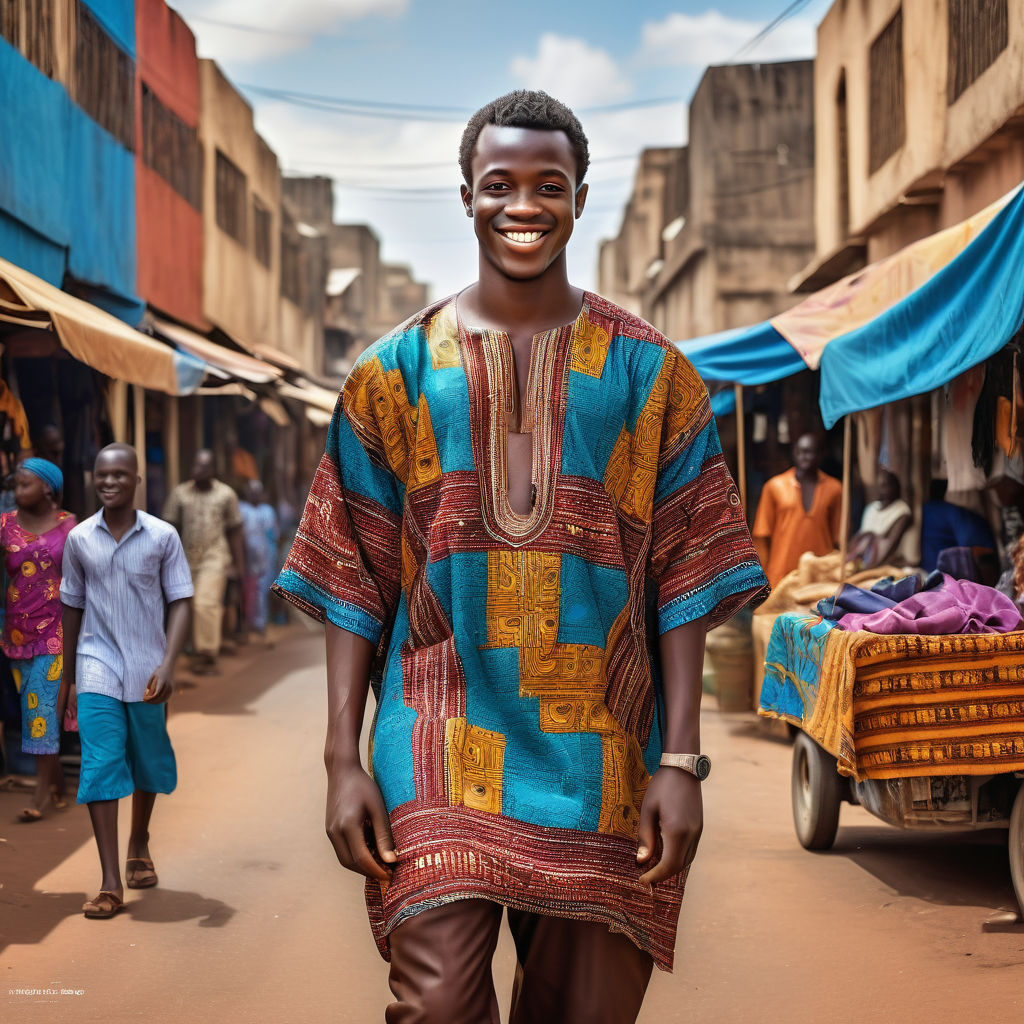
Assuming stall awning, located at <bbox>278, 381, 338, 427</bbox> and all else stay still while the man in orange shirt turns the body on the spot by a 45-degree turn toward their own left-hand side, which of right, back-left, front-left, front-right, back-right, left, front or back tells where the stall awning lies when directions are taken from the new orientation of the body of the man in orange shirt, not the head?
back

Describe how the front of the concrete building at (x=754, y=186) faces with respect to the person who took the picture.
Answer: facing to the left of the viewer

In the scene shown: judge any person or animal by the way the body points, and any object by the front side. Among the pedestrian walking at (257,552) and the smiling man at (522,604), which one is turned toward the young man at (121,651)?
the pedestrian walking

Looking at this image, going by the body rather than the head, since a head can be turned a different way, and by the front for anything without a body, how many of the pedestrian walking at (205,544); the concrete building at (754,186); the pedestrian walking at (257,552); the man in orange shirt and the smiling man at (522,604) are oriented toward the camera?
4

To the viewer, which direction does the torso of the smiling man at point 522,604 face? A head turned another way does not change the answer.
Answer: toward the camera

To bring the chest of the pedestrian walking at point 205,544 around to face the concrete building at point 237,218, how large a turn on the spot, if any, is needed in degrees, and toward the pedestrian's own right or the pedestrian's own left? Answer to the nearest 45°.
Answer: approximately 180°

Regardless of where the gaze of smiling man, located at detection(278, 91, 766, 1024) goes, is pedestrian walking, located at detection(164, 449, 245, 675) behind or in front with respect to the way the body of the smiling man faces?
behind

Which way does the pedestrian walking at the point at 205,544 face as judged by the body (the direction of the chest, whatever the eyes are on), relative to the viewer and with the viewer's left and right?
facing the viewer

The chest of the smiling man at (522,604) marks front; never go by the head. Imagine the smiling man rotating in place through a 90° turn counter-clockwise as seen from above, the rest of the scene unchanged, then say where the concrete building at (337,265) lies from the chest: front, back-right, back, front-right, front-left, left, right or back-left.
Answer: left

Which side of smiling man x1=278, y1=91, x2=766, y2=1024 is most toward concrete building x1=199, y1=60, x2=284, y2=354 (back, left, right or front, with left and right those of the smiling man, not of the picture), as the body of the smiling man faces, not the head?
back

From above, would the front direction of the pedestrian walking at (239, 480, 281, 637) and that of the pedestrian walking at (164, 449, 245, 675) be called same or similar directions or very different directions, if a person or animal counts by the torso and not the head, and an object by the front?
same or similar directions

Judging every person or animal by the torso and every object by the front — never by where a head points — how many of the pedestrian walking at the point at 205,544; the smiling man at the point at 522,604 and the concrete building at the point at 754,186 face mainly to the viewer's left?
1

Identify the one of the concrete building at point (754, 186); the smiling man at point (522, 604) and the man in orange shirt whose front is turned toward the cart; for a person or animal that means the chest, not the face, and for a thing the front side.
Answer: the man in orange shirt

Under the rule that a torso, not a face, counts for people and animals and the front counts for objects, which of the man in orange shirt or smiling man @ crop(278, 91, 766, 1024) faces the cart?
the man in orange shirt

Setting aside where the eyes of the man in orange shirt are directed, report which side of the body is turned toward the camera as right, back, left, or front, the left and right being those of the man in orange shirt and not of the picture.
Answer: front
